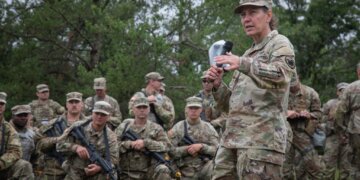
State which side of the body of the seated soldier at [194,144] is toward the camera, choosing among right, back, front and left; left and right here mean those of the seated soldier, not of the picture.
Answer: front

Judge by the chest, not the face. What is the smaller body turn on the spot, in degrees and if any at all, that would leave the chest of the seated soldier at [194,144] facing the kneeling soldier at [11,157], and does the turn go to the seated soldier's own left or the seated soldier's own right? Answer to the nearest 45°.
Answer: approximately 90° to the seated soldier's own right

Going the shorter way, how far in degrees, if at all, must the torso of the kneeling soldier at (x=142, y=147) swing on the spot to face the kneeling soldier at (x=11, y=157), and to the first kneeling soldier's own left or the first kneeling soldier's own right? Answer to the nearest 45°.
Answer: approximately 90° to the first kneeling soldier's own right

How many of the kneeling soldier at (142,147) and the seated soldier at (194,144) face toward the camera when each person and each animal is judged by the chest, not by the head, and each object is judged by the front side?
2

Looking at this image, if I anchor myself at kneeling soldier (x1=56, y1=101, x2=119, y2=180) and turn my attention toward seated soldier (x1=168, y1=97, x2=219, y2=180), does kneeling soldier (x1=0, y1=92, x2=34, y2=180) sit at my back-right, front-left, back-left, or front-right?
back-left

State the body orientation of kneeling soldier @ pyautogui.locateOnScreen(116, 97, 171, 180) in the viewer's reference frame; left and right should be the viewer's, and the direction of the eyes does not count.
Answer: facing the viewer
